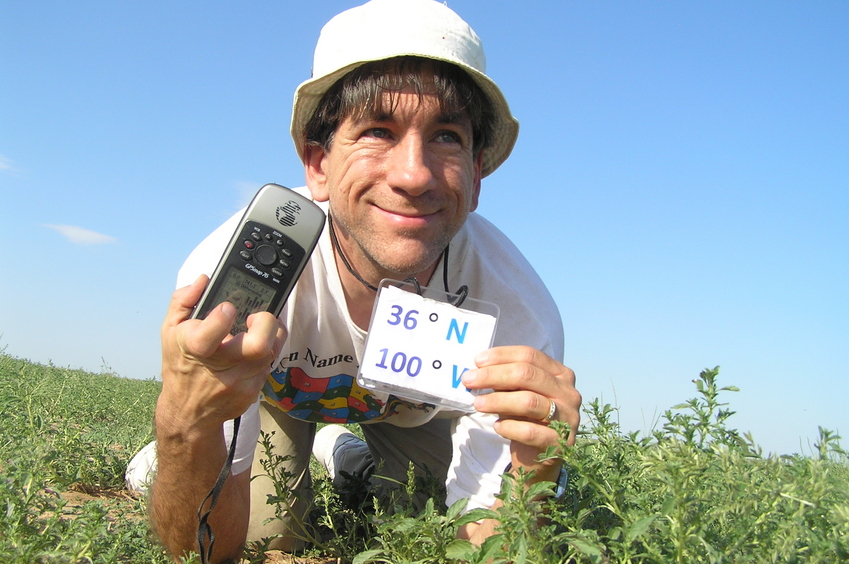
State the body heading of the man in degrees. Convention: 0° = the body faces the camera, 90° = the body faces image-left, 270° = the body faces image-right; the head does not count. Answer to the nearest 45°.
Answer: approximately 0°
